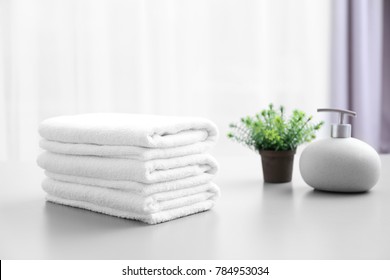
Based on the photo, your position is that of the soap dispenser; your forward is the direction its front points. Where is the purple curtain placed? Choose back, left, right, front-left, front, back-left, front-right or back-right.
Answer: right

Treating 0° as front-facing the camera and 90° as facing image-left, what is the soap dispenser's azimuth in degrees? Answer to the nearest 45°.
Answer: approximately 90°

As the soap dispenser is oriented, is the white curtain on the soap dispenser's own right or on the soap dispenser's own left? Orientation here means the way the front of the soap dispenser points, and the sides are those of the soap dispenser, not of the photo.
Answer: on the soap dispenser's own right
